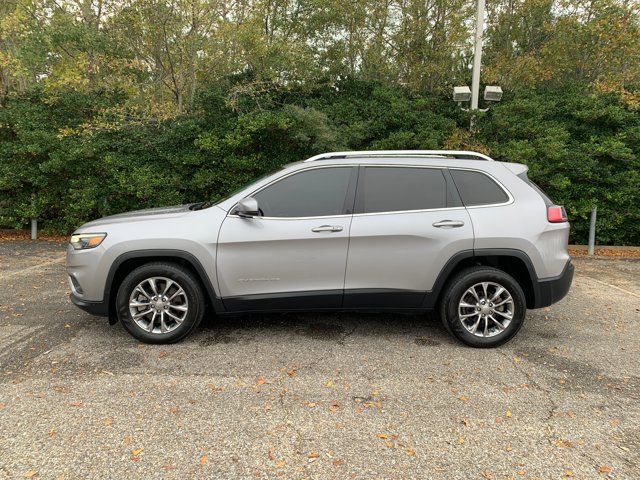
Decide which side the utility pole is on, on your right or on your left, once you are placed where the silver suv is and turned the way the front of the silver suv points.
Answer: on your right

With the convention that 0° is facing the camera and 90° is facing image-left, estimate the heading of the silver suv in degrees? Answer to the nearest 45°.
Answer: approximately 90°
